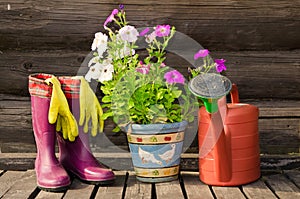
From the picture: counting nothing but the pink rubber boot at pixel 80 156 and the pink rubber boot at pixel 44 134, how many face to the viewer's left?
0

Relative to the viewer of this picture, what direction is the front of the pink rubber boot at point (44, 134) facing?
facing the viewer and to the right of the viewer
